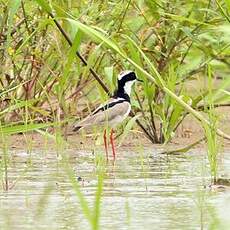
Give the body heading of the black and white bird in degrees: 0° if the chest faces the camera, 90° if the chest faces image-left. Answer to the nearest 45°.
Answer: approximately 270°
